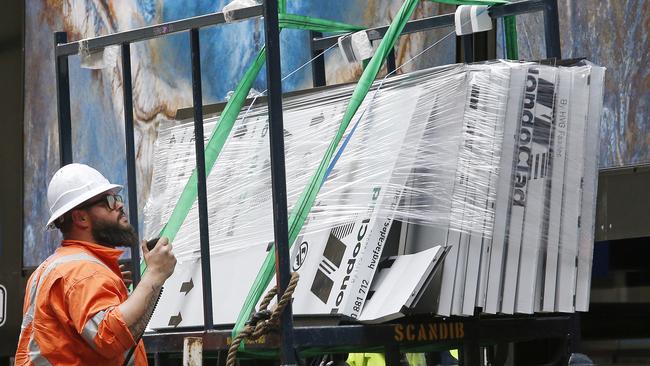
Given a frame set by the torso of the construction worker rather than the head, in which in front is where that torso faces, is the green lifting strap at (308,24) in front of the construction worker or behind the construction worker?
in front

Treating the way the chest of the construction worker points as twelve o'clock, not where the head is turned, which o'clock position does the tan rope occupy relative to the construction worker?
The tan rope is roughly at 1 o'clock from the construction worker.

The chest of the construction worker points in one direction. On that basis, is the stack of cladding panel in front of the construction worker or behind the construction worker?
in front

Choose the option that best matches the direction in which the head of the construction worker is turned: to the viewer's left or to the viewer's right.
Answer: to the viewer's right

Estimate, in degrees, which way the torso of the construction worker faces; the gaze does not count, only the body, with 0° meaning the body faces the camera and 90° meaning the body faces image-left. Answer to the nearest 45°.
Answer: approximately 270°

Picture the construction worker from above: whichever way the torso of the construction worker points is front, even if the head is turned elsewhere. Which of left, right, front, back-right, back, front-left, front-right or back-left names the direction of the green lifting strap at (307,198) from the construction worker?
front
